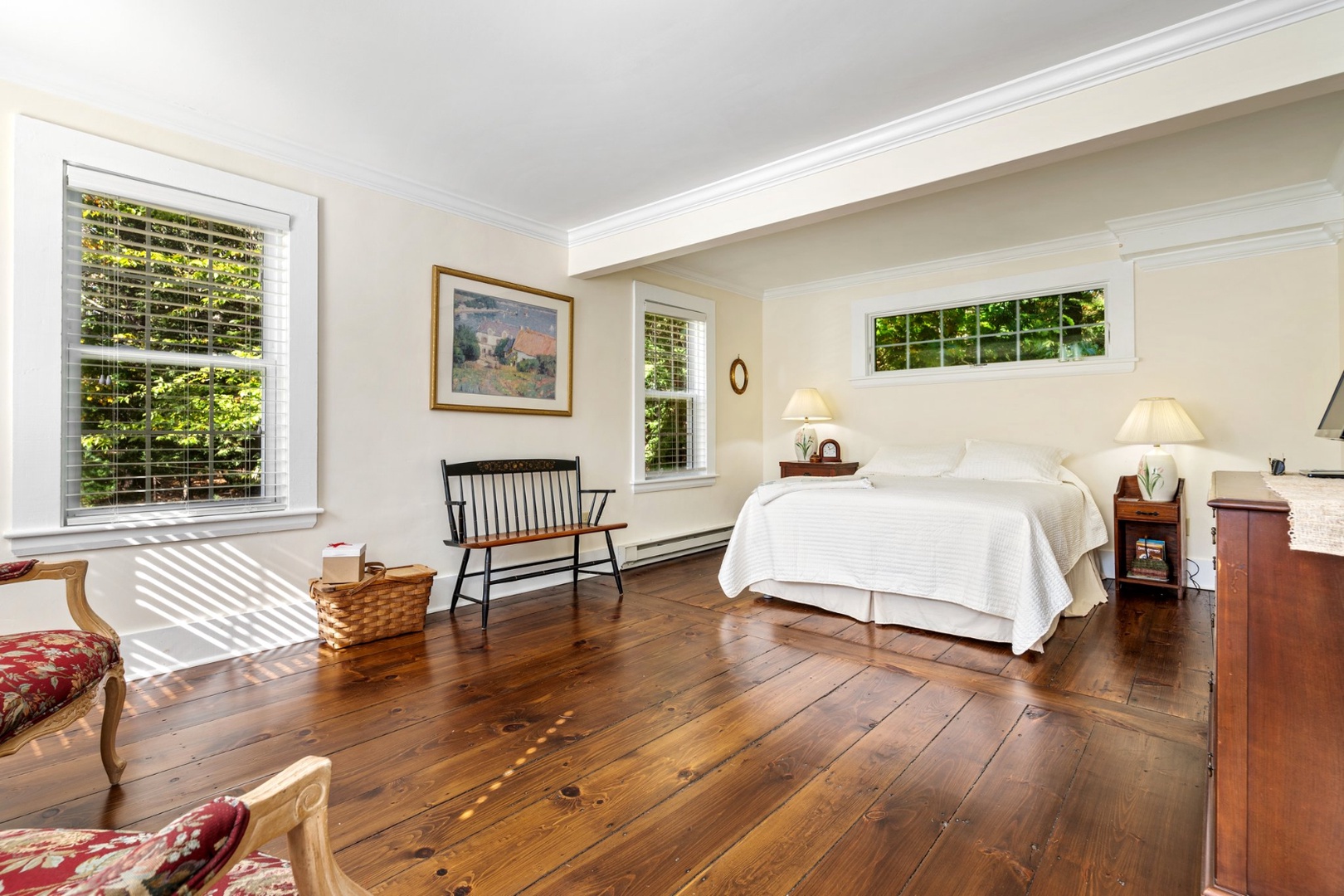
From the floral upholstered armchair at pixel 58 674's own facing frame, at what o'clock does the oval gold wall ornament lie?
The oval gold wall ornament is roughly at 10 o'clock from the floral upholstered armchair.

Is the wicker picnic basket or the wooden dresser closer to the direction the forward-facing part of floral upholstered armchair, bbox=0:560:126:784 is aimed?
the wooden dresser

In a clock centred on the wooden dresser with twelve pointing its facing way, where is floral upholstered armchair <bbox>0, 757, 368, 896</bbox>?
The floral upholstered armchair is roughly at 10 o'clock from the wooden dresser.

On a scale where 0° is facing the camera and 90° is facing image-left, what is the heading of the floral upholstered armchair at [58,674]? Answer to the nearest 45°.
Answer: approximately 315°

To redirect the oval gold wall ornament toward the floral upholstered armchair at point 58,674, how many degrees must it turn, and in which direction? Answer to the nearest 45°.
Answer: approximately 45° to its right

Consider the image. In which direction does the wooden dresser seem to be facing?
to the viewer's left

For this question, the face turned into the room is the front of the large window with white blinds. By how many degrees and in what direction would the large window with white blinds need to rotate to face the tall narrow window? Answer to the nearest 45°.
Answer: approximately 45° to its left

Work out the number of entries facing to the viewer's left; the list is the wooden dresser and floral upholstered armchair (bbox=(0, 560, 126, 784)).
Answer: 1

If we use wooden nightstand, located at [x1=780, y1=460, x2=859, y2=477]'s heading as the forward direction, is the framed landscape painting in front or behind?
in front

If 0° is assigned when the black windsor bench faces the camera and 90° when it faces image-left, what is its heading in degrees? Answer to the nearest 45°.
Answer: approximately 315°

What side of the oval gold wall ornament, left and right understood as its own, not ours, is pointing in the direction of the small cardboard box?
right

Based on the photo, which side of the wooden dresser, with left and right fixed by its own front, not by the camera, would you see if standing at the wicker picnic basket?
front

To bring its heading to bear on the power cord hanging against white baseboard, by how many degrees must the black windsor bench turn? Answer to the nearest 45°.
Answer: approximately 45° to its left
